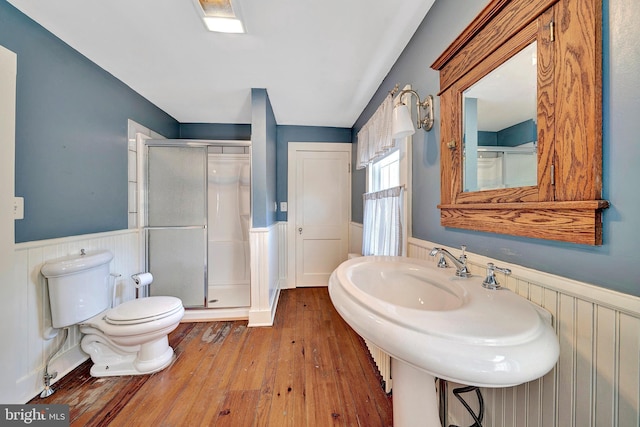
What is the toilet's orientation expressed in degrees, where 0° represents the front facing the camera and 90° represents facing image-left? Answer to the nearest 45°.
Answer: approximately 315°

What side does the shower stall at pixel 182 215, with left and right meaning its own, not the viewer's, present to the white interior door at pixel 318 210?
left

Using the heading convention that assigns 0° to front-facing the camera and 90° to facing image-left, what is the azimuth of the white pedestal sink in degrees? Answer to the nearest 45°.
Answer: approximately 45°

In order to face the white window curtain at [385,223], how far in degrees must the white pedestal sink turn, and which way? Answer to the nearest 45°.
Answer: approximately 135° to its right

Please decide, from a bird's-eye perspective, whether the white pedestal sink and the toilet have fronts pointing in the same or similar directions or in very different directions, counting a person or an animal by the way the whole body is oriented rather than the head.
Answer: very different directions

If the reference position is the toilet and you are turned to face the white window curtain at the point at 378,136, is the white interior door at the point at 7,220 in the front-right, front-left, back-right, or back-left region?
back-right

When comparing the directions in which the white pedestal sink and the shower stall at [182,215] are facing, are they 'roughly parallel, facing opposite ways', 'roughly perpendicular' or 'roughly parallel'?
roughly perpendicular

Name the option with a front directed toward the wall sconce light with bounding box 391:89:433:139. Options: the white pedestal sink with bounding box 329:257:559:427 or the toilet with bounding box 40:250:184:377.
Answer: the toilet
